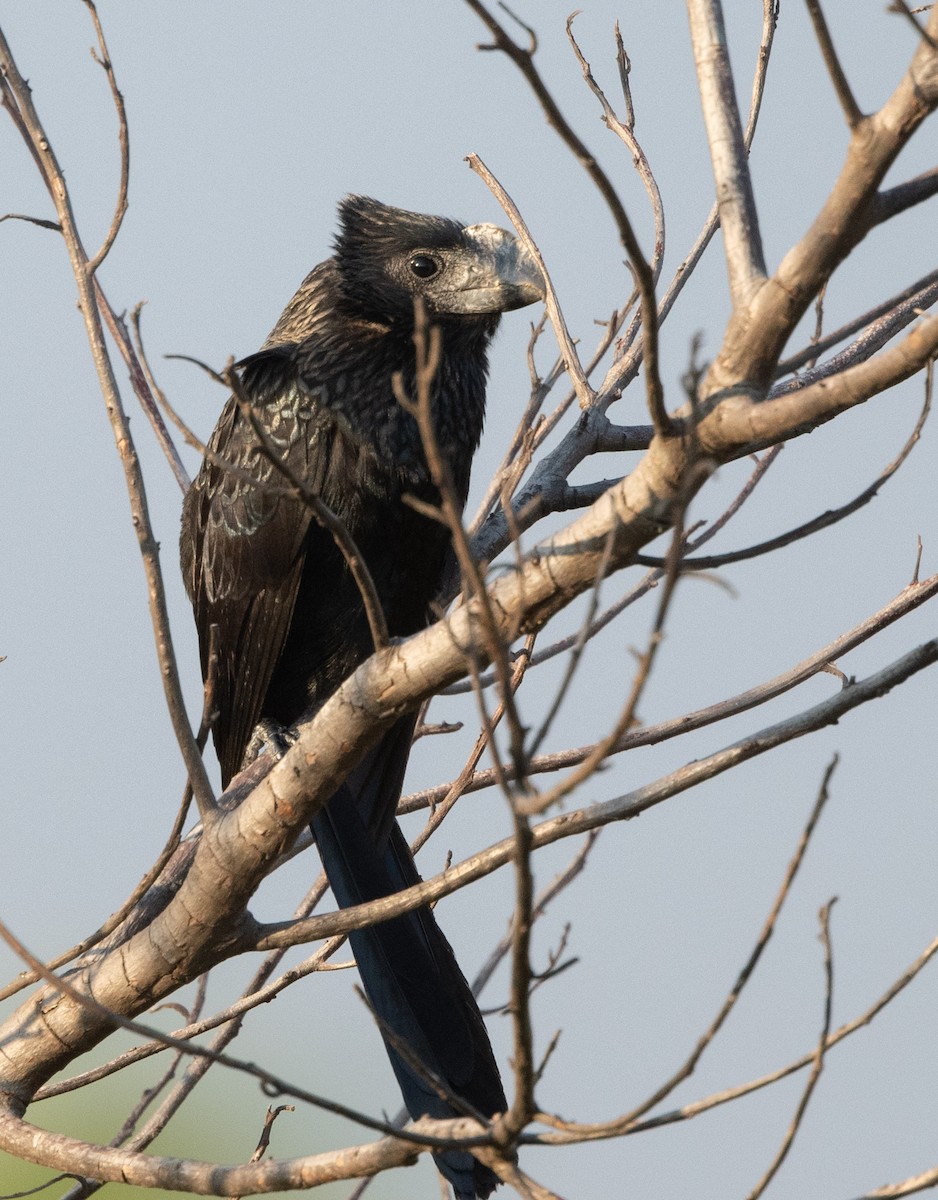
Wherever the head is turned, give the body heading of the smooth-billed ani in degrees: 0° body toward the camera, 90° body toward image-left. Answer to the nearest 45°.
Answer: approximately 315°
